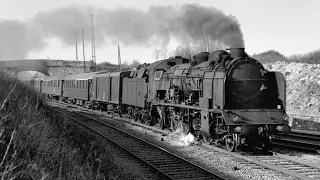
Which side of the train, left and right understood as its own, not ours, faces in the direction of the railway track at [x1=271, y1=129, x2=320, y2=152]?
front

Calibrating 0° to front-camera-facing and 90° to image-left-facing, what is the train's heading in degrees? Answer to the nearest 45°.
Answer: approximately 315°

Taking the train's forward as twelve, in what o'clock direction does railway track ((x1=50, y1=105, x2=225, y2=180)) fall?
The railway track is roughly at 3 o'clock from the train.
